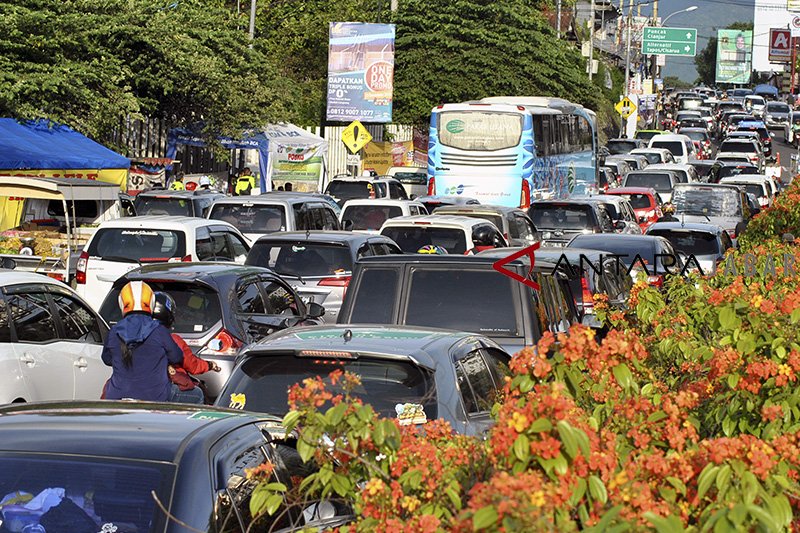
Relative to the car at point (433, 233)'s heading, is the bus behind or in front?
in front

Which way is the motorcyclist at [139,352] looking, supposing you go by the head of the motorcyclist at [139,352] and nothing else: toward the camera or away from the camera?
away from the camera

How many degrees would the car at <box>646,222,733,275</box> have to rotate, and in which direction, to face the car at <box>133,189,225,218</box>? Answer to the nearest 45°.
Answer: approximately 90° to its left

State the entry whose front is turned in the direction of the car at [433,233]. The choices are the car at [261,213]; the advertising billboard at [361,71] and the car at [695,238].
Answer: the advertising billboard

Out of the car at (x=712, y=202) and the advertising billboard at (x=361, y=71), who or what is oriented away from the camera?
the car

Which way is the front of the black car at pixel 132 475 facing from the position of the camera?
facing away from the viewer and to the right of the viewer

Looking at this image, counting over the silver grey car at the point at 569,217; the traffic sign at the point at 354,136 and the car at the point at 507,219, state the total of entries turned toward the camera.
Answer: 1

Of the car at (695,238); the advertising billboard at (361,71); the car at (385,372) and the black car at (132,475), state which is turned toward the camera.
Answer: the advertising billboard

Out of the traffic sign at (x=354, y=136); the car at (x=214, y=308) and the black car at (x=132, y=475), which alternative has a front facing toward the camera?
the traffic sign

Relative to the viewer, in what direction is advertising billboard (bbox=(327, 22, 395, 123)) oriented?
toward the camera

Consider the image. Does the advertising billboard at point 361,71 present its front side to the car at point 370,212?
yes

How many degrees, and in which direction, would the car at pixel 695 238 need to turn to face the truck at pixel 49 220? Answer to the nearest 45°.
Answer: approximately 135° to its left

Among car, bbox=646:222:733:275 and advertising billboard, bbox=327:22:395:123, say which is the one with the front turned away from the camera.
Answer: the car

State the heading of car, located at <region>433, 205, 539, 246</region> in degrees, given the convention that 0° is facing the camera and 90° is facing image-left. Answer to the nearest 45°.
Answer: approximately 225°
